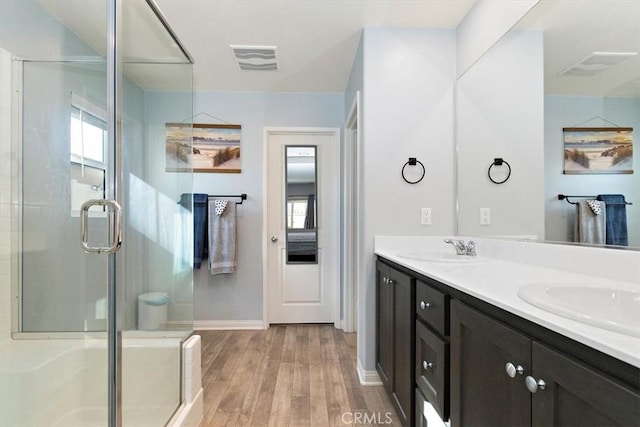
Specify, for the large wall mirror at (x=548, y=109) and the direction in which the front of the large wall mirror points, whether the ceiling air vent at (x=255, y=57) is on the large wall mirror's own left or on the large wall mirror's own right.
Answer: on the large wall mirror's own right

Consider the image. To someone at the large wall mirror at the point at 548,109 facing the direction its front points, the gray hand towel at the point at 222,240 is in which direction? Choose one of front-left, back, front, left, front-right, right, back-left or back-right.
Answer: front-right

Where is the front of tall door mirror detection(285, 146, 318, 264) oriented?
toward the camera

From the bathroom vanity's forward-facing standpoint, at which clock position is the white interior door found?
The white interior door is roughly at 3 o'clock from the bathroom vanity.

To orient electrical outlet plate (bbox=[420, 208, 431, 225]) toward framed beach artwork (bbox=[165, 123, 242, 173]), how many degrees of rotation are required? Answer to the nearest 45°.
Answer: approximately 90° to its right

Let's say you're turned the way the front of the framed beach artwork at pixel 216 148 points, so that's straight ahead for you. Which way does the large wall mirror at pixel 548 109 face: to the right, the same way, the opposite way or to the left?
to the right

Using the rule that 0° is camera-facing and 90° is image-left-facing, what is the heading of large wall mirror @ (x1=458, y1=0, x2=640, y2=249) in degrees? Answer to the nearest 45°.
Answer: approximately 45°

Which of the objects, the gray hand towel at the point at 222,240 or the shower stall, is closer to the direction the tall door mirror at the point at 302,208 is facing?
the shower stall

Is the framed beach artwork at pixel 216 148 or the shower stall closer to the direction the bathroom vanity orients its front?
the shower stall

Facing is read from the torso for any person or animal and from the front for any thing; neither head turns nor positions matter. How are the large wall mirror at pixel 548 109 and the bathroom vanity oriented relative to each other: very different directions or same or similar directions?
same or similar directions

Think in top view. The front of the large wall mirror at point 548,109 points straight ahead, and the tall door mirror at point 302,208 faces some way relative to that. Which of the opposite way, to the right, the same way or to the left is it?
to the left

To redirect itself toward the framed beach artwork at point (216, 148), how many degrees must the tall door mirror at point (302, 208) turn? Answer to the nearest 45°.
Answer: approximately 90° to its right

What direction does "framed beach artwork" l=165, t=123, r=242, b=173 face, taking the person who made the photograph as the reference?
facing the viewer

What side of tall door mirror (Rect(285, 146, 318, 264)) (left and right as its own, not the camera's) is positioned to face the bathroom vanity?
front
